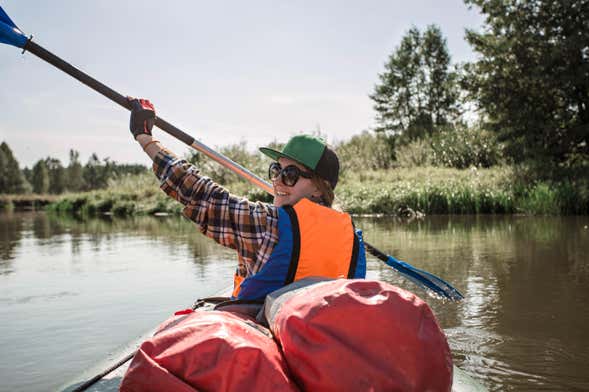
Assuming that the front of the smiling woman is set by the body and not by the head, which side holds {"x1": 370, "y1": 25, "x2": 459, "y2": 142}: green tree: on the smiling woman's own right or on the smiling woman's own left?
on the smiling woman's own right

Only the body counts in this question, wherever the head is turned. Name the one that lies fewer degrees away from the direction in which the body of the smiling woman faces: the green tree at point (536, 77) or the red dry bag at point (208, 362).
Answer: the green tree

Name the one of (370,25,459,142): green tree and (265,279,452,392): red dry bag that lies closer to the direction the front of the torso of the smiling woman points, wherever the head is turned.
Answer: the green tree

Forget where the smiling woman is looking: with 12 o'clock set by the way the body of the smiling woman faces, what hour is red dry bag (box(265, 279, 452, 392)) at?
The red dry bag is roughly at 7 o'clock from the smiling woman.

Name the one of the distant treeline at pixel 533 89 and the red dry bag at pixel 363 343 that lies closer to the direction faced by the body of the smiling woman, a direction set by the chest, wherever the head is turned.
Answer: the distant treeline

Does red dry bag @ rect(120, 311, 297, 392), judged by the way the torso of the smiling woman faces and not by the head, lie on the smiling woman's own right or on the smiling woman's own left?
on the smiling woman's own left

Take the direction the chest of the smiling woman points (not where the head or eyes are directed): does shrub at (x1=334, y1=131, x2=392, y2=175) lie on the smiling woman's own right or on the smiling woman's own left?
on the smiling woman's own right

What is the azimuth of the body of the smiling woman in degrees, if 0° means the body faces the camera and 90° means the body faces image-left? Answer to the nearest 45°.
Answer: approximately 135°
